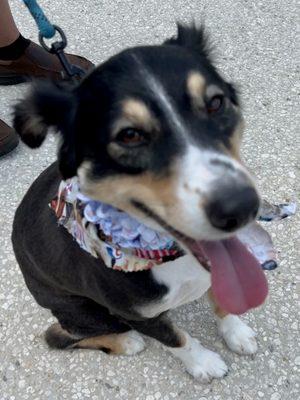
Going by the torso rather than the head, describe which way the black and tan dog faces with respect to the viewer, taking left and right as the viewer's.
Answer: facing the viewer and to the right of the viewer
